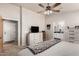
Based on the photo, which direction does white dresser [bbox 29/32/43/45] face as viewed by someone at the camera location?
facing the viewer and to the right of the viewer

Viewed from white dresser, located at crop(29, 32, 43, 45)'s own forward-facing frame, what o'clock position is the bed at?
The bed is roughly at 11 o'clock from the white dresser.
